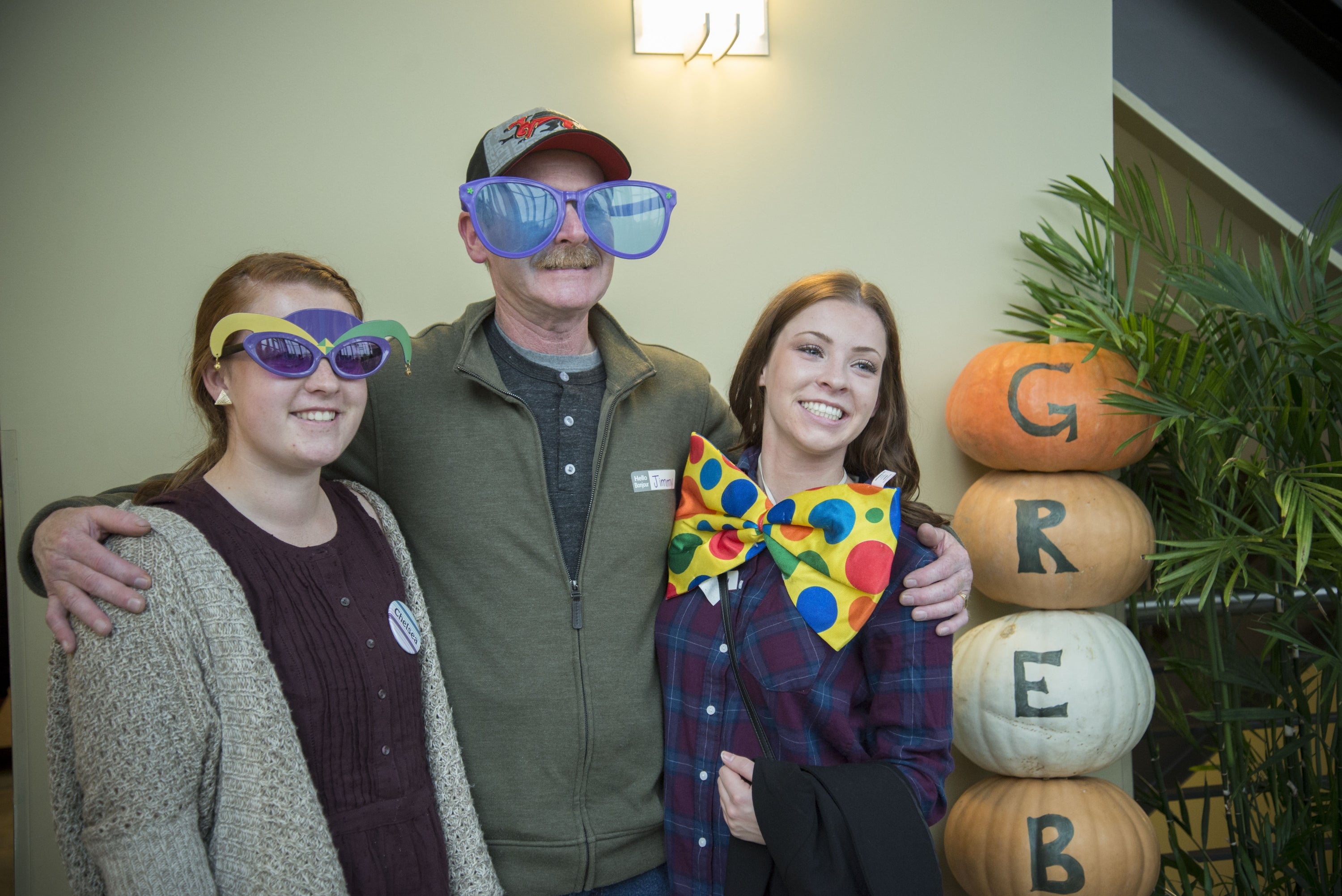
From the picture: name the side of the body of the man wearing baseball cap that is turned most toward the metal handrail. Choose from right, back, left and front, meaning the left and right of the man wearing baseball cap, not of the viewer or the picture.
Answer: left

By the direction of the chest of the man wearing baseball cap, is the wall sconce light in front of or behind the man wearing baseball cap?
behind

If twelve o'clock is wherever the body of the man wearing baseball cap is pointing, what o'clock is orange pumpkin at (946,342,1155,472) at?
The orange pumpkin is roughly at 8 o'clock from the man wearing baseball cap.

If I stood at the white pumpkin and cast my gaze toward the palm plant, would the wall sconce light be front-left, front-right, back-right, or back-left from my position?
back-left

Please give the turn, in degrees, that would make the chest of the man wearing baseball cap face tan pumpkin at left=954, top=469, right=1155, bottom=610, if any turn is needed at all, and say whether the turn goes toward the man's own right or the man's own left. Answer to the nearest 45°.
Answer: approximately 135° to the man's own left

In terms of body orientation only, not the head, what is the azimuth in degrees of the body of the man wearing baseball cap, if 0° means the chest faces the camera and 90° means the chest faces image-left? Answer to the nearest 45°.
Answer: approximately 0°

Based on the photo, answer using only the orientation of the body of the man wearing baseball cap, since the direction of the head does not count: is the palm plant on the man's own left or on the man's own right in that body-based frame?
on the man's own left
